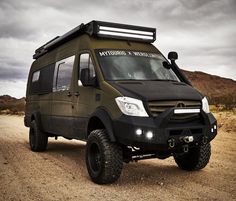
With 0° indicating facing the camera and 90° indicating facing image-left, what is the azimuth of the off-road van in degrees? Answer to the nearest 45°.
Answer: approximately 315°
